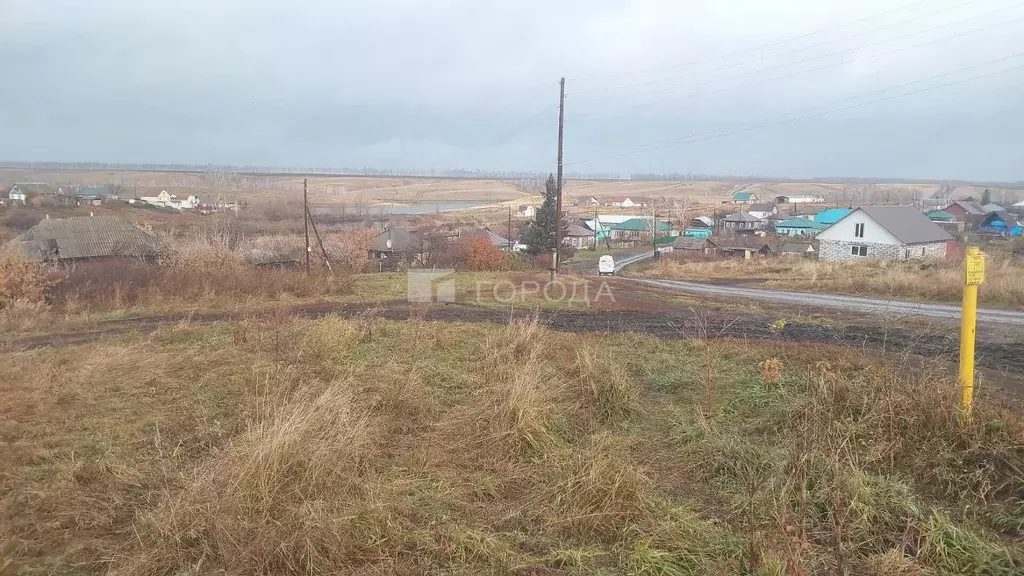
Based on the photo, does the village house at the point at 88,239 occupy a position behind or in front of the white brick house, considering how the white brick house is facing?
in front

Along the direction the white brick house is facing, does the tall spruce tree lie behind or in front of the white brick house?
in front

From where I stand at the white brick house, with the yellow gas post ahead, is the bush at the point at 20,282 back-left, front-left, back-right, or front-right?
front-right

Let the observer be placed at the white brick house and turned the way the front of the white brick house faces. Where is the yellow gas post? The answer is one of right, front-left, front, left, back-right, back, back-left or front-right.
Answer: front-left

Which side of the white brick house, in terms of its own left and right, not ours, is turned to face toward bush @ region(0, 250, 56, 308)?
front

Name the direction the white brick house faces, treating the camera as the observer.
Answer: facing the viewer and to the left of the viewer

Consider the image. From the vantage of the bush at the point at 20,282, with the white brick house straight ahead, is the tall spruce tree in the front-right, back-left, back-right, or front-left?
front-left
